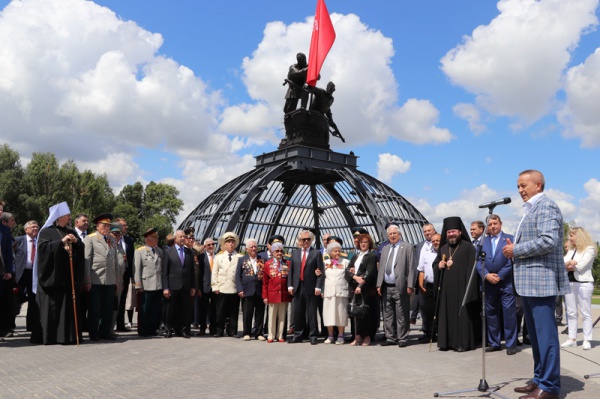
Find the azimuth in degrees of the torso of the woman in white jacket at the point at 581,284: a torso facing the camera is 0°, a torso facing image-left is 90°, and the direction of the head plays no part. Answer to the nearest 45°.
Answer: approximately 45°

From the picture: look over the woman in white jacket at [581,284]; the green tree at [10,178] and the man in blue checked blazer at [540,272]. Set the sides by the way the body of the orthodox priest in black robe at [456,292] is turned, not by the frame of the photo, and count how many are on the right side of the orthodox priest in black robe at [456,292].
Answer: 1

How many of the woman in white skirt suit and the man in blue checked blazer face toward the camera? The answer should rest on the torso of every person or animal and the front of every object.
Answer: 1

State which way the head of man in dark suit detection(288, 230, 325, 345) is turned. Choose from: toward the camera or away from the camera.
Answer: toward the camera

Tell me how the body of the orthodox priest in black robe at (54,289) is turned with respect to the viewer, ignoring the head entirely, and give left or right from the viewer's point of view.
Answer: facing the viewer and to the right of the viewer

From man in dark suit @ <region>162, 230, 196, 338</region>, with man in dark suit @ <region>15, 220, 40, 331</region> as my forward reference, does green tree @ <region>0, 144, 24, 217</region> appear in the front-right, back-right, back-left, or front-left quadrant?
front-right

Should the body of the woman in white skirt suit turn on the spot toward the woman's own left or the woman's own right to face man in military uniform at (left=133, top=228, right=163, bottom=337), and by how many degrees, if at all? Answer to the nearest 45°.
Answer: approximately 90° to the woman's own right

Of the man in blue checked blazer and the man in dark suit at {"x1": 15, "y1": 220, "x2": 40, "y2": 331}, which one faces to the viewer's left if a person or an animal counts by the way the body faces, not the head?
the man in blue checked blazer

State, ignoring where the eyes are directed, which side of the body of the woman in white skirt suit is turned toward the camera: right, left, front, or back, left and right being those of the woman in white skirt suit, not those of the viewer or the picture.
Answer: front

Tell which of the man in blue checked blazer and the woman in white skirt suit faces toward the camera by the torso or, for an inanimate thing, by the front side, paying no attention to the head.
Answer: the woman in white skirt suit

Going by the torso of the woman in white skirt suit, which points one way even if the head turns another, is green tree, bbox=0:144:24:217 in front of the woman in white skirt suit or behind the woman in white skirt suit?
behind

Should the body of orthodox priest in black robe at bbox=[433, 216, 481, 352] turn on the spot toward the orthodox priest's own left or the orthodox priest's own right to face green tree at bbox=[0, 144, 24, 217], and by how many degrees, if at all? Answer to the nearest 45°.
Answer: approximately 90° to the orthodox priest's own right

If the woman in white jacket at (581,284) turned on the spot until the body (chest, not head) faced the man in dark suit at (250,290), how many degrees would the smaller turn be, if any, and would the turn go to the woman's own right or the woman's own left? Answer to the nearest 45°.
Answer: approximately 45° to the woman's own right

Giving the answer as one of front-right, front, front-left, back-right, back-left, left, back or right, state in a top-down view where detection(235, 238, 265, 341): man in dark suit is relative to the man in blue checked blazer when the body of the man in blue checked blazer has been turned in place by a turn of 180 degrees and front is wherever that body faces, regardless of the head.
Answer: back-left

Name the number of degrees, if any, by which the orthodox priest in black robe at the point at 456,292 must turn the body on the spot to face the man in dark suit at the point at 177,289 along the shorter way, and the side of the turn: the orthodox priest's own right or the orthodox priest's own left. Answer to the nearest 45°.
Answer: approximately 45° to the orthodox priest's own right

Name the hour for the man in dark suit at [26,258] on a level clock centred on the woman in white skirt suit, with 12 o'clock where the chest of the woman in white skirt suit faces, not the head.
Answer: The man in dark suit is roughly at 3 o'clock from the woman in white skirt suit.

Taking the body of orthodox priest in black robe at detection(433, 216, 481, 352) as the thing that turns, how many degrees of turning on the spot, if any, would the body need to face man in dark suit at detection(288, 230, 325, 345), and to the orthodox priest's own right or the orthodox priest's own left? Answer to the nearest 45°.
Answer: approximately 45° to the orthodox priest's own right

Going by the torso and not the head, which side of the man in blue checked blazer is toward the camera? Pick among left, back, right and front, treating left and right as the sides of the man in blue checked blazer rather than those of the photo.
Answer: left

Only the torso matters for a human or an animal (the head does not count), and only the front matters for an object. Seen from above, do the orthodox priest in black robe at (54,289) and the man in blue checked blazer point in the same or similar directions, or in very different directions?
very different directions
